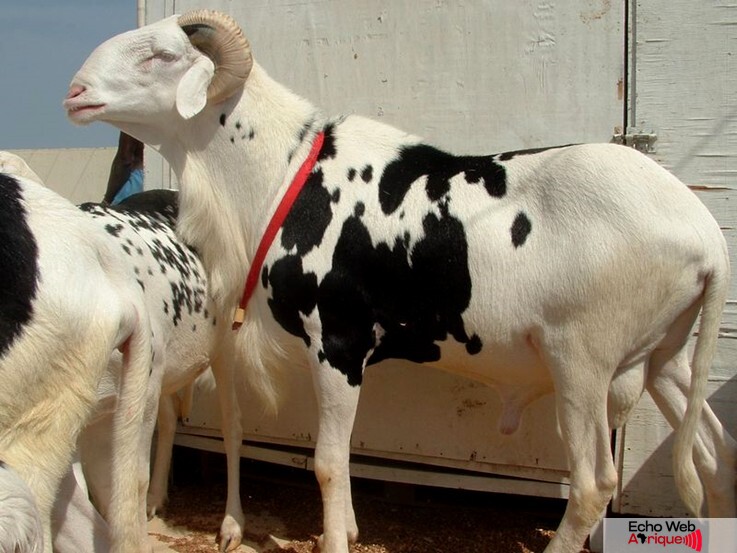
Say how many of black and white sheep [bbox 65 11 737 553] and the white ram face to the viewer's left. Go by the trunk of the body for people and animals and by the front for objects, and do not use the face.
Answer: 2

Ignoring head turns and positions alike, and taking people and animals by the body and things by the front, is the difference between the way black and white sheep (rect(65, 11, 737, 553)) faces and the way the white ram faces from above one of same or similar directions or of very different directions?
same or similar directions

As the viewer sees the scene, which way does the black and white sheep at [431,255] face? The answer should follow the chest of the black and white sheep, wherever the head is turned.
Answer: to the viewer's left

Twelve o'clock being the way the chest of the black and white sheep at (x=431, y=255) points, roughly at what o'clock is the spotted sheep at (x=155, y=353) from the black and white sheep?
The spotted sheep is roughly at 12 o'clock from the black and white sheep.

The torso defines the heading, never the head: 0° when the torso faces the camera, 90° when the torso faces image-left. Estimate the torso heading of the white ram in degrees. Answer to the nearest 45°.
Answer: approximately 90°
